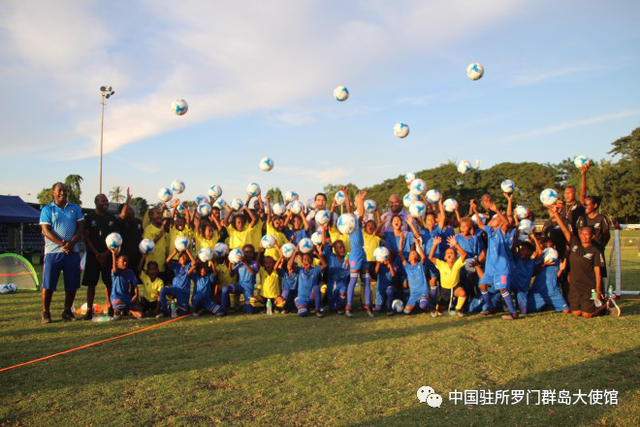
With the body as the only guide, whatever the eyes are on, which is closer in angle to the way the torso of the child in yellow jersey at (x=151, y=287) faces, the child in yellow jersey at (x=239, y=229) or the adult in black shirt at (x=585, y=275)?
the adult in black shirt

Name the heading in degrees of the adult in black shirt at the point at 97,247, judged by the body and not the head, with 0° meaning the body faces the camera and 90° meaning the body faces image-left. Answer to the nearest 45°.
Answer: approximately 0°

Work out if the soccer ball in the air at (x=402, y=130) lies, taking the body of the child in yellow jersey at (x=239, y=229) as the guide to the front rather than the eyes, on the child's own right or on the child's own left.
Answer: on the child's own left

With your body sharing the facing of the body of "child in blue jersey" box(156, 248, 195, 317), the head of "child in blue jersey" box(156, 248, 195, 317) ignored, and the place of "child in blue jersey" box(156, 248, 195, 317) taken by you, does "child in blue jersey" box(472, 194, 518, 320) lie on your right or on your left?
on your left

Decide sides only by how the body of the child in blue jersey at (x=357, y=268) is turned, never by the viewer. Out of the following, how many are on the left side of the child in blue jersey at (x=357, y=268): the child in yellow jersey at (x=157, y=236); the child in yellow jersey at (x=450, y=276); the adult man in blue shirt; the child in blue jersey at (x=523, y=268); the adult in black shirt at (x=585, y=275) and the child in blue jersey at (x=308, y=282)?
3

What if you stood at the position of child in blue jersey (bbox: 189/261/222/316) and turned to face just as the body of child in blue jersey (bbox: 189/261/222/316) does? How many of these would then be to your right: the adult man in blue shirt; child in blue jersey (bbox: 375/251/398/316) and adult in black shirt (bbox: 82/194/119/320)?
2
